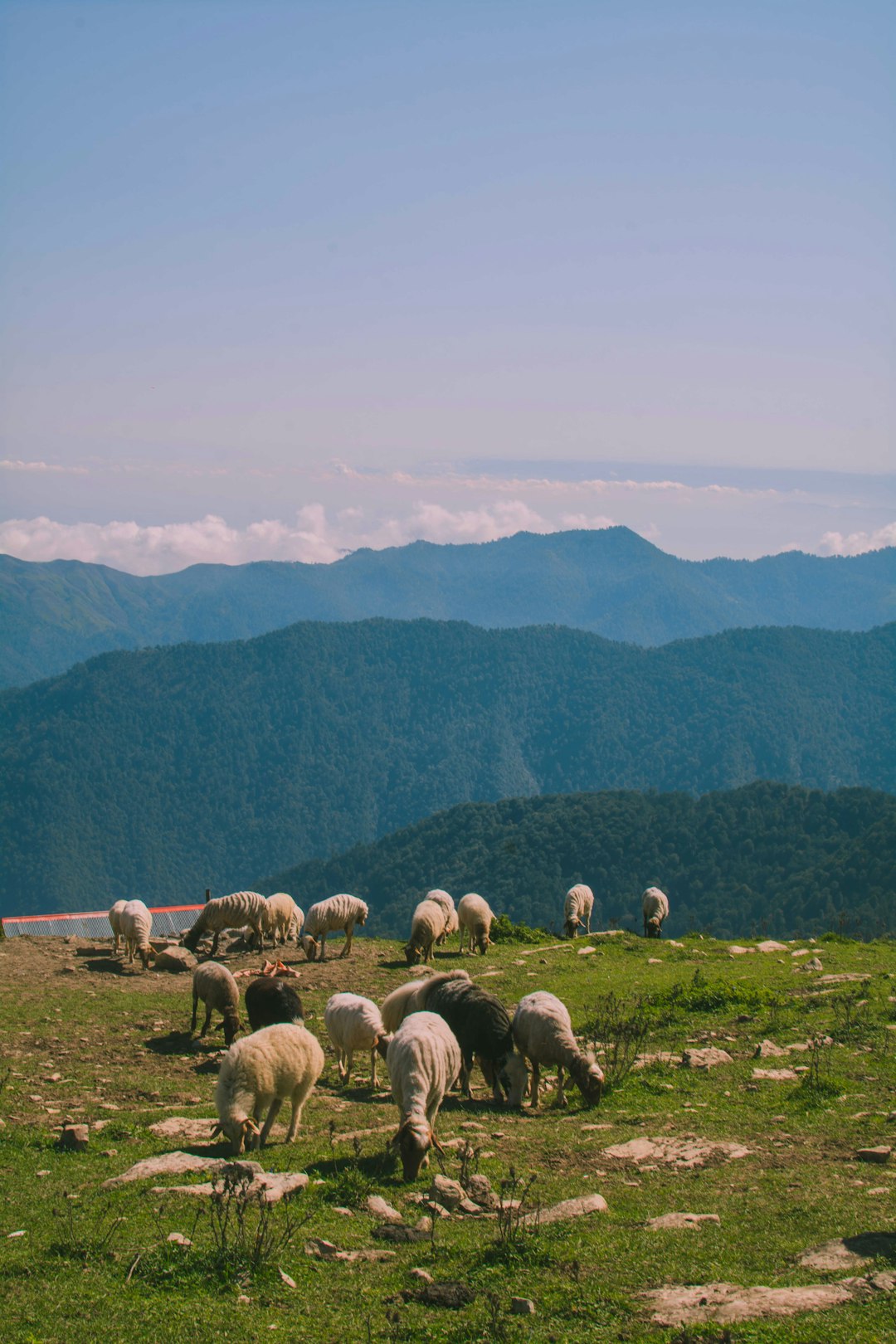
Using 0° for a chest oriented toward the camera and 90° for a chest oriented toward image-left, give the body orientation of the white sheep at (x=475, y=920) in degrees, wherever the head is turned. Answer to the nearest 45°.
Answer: approximately 315°

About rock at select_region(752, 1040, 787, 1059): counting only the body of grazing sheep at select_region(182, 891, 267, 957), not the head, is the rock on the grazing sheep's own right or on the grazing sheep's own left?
on the grazing sheep's own left

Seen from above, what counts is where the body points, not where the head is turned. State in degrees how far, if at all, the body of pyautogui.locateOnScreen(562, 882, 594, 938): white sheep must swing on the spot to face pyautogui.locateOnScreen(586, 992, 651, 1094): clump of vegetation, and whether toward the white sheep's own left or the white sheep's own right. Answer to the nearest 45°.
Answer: approximately 45° to the white sheep's own left

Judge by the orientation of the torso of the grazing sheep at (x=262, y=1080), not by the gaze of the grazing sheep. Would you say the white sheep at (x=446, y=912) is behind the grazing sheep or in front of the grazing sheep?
behind

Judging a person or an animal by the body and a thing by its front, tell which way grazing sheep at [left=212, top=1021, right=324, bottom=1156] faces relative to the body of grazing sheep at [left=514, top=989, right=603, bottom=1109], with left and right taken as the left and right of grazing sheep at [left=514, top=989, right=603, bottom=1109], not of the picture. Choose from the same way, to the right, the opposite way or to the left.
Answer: to the right

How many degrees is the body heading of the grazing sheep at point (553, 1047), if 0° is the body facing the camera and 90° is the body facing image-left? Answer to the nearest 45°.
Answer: approximately 315°

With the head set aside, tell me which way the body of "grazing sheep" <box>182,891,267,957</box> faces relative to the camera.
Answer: to the viewer's left

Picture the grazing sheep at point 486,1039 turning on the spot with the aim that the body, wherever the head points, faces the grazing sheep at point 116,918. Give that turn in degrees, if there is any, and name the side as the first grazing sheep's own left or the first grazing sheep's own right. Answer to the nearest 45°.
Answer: approximately 180°

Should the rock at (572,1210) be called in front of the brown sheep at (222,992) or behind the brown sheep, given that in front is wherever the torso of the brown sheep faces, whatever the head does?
in front

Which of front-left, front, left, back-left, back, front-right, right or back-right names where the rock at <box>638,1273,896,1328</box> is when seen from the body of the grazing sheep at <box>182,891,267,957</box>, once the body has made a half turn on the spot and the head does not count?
right

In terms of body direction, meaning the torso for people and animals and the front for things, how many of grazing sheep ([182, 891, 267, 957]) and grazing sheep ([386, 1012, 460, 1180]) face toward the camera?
1

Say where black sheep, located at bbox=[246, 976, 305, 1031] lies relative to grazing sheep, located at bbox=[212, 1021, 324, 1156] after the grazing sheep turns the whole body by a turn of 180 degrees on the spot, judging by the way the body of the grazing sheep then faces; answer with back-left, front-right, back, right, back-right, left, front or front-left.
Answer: front-left

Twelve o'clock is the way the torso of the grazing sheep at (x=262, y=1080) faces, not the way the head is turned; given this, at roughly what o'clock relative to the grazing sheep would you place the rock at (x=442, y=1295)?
The rock is roughly at 10 o'clock from the grazing sheep.

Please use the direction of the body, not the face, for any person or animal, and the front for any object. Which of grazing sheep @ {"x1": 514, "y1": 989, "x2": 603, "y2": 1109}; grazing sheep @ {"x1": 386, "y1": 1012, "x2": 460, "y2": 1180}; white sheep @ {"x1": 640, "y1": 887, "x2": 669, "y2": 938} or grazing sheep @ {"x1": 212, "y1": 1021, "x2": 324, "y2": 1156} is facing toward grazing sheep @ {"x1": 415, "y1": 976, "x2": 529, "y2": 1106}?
the white sheep
